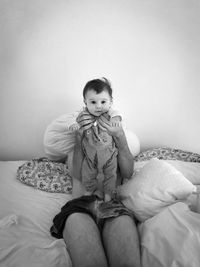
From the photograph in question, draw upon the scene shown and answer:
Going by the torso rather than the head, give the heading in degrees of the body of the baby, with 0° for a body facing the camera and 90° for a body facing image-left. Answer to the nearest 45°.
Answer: approximately 0°

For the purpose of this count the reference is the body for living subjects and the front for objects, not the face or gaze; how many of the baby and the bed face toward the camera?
2

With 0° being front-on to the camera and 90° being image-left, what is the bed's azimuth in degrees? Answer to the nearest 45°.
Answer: approximately 0°

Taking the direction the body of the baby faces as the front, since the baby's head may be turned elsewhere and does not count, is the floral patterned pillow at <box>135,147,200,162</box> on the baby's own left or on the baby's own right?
on the baby's own left
